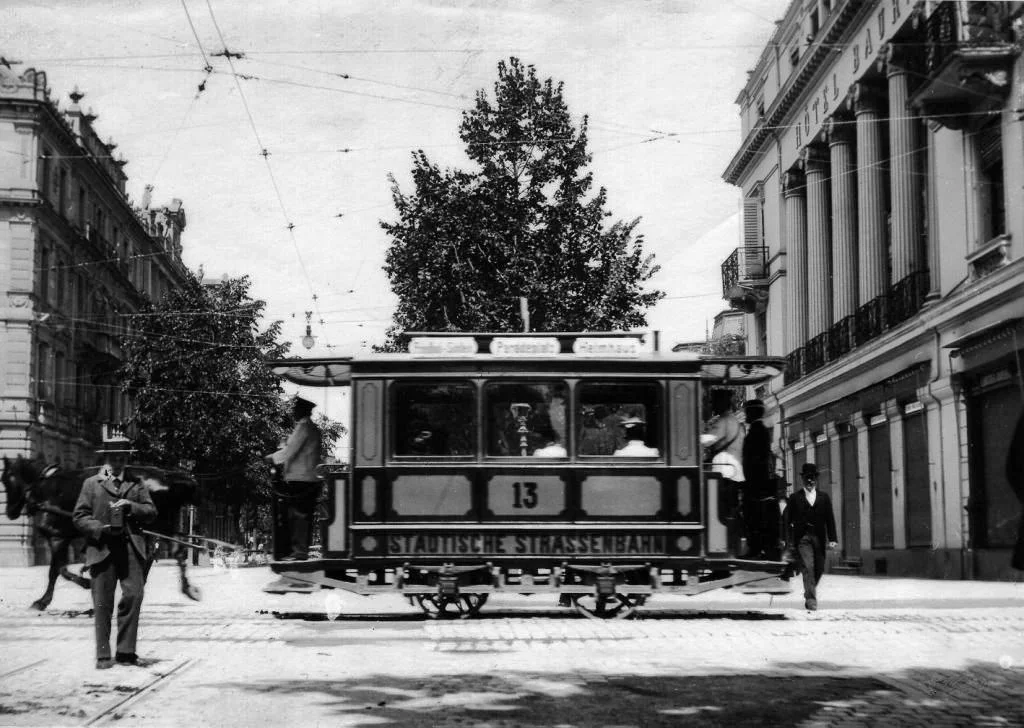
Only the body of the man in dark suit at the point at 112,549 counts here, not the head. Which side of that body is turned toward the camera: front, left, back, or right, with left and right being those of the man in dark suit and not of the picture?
front

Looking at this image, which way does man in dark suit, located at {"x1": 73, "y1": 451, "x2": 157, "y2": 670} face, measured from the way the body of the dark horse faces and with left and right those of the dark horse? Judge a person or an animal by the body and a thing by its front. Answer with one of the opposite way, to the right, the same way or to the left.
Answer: to the left

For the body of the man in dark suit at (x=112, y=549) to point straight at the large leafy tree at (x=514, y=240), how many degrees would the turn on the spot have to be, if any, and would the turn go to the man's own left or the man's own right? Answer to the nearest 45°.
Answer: approximately 135° to the man's own left

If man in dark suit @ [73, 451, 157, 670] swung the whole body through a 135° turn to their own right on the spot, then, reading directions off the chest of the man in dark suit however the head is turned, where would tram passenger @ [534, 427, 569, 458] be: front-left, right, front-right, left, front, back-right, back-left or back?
right

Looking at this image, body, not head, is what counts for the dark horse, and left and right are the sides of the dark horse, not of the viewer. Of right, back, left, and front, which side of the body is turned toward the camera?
left

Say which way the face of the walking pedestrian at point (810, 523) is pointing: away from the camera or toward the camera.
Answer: toward the camera

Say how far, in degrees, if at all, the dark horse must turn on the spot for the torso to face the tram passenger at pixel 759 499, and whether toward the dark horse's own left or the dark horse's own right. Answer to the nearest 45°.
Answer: approximately 135° to the dark horse's own left
